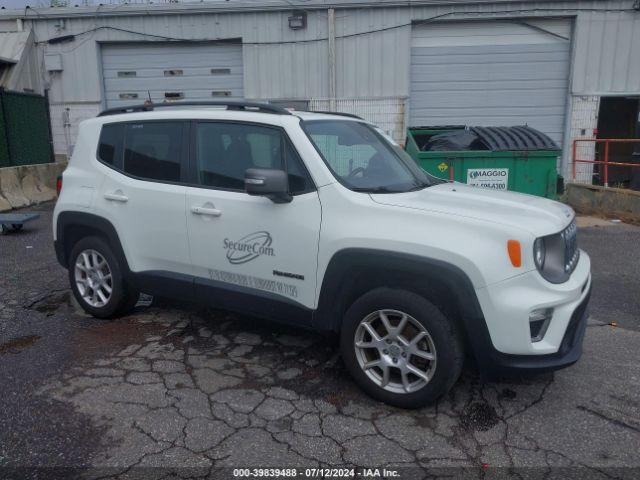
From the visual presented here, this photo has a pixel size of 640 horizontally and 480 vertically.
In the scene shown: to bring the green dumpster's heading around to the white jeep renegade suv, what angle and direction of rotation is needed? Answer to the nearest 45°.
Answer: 0° — it already faces it

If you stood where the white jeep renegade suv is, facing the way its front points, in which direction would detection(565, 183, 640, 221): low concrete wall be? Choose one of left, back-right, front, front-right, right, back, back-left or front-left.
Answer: left

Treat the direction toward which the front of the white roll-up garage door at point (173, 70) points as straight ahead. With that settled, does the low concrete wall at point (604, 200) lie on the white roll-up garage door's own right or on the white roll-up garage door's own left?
on the white roll-up garage door's own left

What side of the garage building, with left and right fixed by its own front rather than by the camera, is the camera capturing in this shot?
front

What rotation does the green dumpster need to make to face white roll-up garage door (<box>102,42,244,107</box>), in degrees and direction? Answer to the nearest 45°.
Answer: approximately 135° to its right

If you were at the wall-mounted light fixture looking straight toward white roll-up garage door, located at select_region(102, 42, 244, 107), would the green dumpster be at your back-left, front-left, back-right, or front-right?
back-left

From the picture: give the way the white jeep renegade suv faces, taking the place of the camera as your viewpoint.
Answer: facing the viewer and to the right of the viewer

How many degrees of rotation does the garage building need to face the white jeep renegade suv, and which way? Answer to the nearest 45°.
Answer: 0° — it already faces it

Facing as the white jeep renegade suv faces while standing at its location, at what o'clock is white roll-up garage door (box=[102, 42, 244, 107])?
The white roll-up garage door is roughly at 7 o'clock from the white jeep renegade suv.

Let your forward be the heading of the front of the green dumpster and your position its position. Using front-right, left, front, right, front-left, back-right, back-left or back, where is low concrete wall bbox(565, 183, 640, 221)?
back-left

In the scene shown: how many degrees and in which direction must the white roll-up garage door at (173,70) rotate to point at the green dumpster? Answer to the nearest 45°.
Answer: approximately 45° to its left

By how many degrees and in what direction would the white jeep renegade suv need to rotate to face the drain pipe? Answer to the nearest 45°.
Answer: approximately 135° to its left

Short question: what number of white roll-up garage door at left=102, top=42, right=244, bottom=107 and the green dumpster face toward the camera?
2

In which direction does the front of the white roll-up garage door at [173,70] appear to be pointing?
toward the camera
